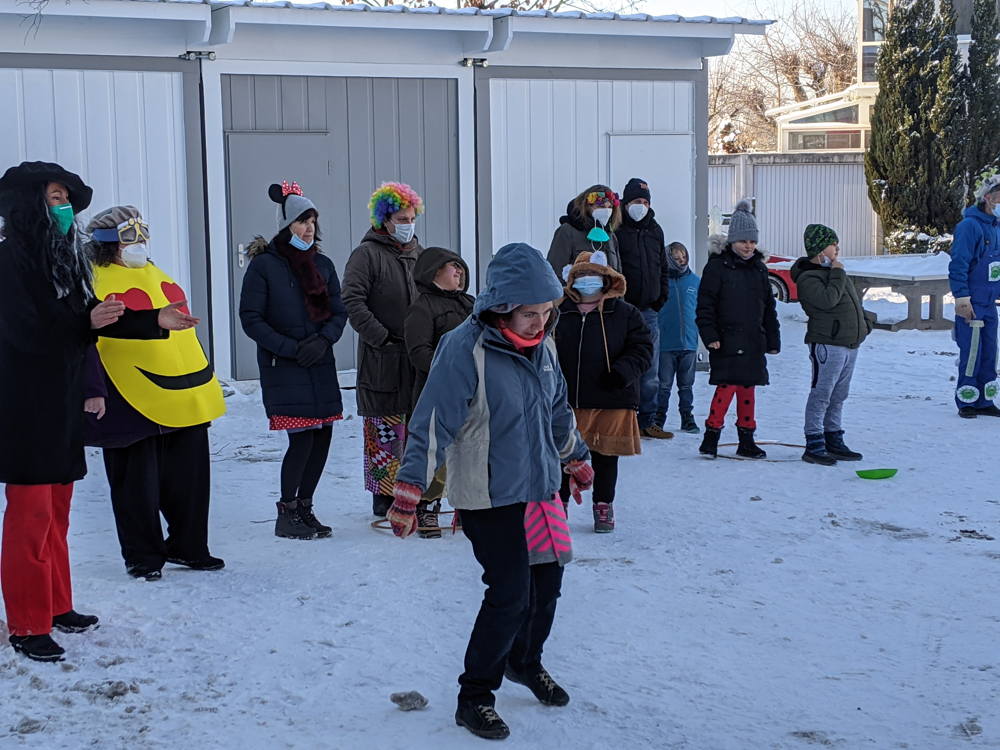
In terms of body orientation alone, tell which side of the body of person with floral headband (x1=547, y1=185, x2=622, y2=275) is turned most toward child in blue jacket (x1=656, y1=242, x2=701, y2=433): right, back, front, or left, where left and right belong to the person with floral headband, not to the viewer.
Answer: left

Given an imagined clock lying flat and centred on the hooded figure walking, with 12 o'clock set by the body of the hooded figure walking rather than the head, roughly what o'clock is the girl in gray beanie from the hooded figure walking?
The girl in gray beanie is roughly at 8 o'clock from the hooded figure walking.

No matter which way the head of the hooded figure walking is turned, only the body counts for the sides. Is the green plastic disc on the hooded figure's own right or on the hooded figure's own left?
on the hooded figure's own left

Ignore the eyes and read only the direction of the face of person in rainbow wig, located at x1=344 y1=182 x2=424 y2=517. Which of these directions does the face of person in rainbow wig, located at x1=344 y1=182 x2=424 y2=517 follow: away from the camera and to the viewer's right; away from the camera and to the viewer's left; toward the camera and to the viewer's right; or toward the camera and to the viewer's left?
toward the camera and to the viewer's right

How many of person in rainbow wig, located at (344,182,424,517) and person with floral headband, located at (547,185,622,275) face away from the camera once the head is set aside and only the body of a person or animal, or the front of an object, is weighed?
0

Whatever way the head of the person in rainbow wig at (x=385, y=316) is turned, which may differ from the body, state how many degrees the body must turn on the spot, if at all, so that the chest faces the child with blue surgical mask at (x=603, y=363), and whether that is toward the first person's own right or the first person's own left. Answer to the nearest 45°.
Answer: approximately 45° to the first person's own left

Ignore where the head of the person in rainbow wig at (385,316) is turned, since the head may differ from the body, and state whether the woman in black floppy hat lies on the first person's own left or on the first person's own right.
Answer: on the first person's own right

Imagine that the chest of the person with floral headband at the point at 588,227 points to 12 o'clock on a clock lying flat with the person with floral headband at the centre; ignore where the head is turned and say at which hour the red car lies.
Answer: The red car is roughly at 8 o'clock from the person with floral headband.

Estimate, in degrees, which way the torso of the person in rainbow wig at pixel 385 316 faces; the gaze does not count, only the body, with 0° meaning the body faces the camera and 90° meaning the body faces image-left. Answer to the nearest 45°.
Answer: approximately 315°

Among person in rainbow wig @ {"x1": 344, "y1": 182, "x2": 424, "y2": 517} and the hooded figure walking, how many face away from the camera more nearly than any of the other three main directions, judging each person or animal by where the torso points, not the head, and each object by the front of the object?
0
